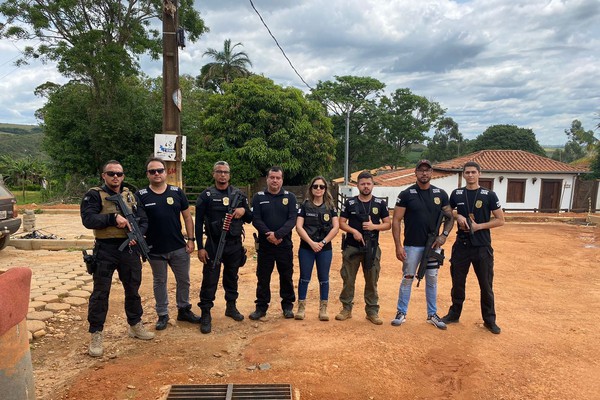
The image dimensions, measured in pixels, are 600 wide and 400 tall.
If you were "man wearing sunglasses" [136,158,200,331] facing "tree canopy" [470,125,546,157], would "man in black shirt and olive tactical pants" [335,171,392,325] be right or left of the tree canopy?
right

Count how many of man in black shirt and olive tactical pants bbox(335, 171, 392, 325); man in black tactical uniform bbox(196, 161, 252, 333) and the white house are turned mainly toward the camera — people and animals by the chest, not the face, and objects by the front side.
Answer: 3

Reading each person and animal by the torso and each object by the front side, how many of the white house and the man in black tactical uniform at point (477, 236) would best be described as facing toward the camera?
2

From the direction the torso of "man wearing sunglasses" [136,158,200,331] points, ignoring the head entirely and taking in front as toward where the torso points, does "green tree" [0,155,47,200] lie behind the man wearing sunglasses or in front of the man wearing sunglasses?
behind

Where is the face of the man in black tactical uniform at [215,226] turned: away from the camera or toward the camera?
toward the camera

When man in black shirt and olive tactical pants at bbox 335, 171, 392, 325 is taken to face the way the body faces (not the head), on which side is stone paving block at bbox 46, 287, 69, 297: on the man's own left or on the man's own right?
on the man's own right

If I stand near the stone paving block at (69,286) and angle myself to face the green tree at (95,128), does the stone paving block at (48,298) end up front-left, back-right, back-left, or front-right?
back-left

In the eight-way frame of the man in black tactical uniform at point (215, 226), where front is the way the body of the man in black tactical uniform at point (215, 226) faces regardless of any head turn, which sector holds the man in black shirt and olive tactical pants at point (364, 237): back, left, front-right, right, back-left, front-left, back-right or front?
left

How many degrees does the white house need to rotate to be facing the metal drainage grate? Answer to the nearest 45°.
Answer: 0° — it already faces it

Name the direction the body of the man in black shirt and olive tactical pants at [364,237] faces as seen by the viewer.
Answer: toward the camera

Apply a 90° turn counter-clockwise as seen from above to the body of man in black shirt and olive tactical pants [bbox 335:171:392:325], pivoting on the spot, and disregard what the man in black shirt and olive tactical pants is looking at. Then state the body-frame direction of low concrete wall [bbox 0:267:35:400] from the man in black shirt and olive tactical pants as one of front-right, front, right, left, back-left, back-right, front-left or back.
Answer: back-right

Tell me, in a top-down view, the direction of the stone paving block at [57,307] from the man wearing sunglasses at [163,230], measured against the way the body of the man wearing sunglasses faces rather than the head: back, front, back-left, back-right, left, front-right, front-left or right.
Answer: back-right

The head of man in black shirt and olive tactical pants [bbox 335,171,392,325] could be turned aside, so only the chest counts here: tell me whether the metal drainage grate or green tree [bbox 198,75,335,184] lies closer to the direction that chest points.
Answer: the metal drainage grate

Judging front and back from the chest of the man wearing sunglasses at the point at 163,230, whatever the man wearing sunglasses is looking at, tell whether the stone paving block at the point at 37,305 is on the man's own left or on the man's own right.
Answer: on the man's own right

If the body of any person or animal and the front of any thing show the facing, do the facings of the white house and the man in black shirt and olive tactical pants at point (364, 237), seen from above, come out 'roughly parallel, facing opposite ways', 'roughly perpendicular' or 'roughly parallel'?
roughly parallel

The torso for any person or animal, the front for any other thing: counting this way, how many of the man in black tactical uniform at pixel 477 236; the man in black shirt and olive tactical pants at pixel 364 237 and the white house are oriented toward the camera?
3

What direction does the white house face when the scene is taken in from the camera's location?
facing the viewer

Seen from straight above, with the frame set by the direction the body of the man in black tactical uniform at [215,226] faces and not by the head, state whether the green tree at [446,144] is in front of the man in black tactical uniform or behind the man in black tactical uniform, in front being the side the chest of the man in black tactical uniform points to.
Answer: behind
